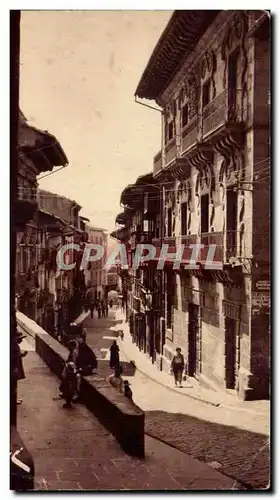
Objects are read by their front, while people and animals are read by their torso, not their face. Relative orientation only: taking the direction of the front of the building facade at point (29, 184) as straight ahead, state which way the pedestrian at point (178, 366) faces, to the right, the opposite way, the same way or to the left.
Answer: to the right

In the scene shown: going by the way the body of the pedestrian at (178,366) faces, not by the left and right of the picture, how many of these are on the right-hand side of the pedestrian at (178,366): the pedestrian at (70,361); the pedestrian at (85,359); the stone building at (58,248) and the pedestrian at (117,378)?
4

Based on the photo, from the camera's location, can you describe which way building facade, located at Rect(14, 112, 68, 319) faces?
facing to the right of the viewer

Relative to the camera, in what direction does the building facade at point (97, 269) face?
facing the viewer and to the right of the viewer

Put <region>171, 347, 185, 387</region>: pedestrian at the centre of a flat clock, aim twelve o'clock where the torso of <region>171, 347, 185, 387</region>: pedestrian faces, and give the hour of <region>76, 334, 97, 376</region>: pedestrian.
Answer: <region>76, 334, 97, 376</region>: pedestrian is roughly at 3 o'clock from <region>171, 347, 185, 387</region>: pedestrian.

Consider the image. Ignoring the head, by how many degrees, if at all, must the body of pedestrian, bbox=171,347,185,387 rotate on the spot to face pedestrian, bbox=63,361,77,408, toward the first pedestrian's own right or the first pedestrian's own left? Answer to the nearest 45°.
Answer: approximately 90° to the first pedestrian's own right

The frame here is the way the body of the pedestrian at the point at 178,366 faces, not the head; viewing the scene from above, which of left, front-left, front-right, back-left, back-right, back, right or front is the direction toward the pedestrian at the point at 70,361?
right
